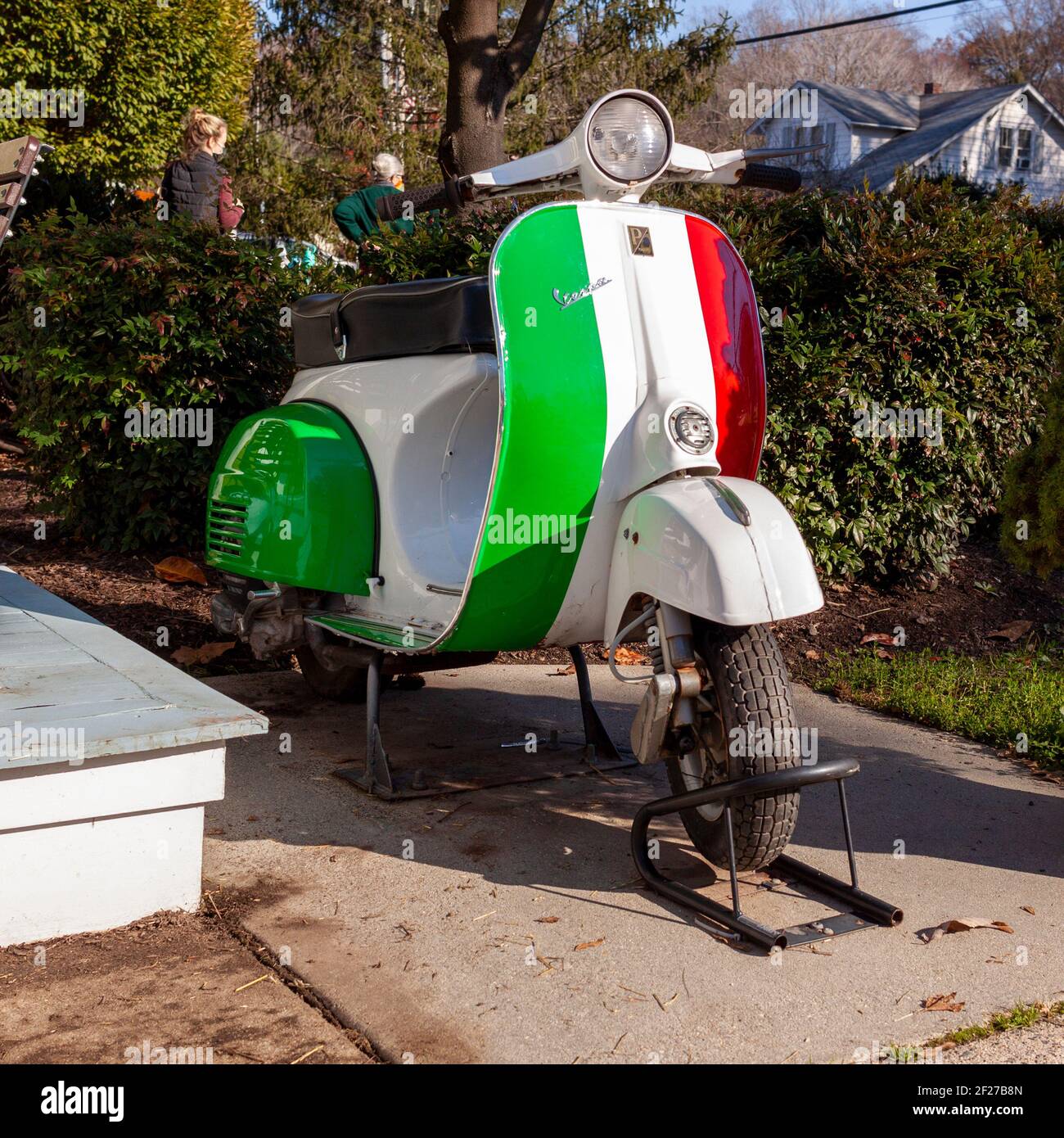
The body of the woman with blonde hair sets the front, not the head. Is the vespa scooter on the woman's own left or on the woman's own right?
on the woman's own right

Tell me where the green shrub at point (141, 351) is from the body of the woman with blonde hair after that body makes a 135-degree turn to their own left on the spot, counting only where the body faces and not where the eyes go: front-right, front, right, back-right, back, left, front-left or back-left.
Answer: left

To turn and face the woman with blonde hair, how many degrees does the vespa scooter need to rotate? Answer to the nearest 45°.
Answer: approximately 180°

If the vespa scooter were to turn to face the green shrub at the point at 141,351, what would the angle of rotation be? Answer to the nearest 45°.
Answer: approximately 180°

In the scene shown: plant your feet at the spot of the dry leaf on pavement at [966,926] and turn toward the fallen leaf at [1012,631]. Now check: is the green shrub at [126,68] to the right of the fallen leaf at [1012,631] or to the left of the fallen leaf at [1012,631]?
left

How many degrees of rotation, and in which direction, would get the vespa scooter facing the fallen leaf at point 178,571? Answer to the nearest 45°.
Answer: approximately 180°

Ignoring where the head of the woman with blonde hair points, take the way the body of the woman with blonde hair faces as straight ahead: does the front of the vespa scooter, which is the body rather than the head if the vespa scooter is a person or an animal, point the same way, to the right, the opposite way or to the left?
to the right

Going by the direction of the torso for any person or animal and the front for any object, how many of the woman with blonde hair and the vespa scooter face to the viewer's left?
0

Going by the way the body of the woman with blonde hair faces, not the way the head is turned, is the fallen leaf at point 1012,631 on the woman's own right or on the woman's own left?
on the woman's own right

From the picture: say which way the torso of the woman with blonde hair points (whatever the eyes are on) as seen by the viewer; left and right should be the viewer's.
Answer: facing away from the viewer and to the right of the viewer

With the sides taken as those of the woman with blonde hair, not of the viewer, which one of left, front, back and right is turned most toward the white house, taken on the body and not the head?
front

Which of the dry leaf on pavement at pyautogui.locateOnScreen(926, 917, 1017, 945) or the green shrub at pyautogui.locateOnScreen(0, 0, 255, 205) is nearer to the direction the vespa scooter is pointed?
the dry leaf on pavement

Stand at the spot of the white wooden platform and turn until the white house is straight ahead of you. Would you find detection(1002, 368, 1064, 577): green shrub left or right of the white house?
right

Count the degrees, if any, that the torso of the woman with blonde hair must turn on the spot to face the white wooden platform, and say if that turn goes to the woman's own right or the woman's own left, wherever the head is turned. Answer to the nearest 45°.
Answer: approximately 135° to the woman's own right

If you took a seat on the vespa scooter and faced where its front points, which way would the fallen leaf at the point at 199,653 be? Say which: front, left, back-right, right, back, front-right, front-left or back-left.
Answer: back

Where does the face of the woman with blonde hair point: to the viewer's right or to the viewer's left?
to the viewer's right
